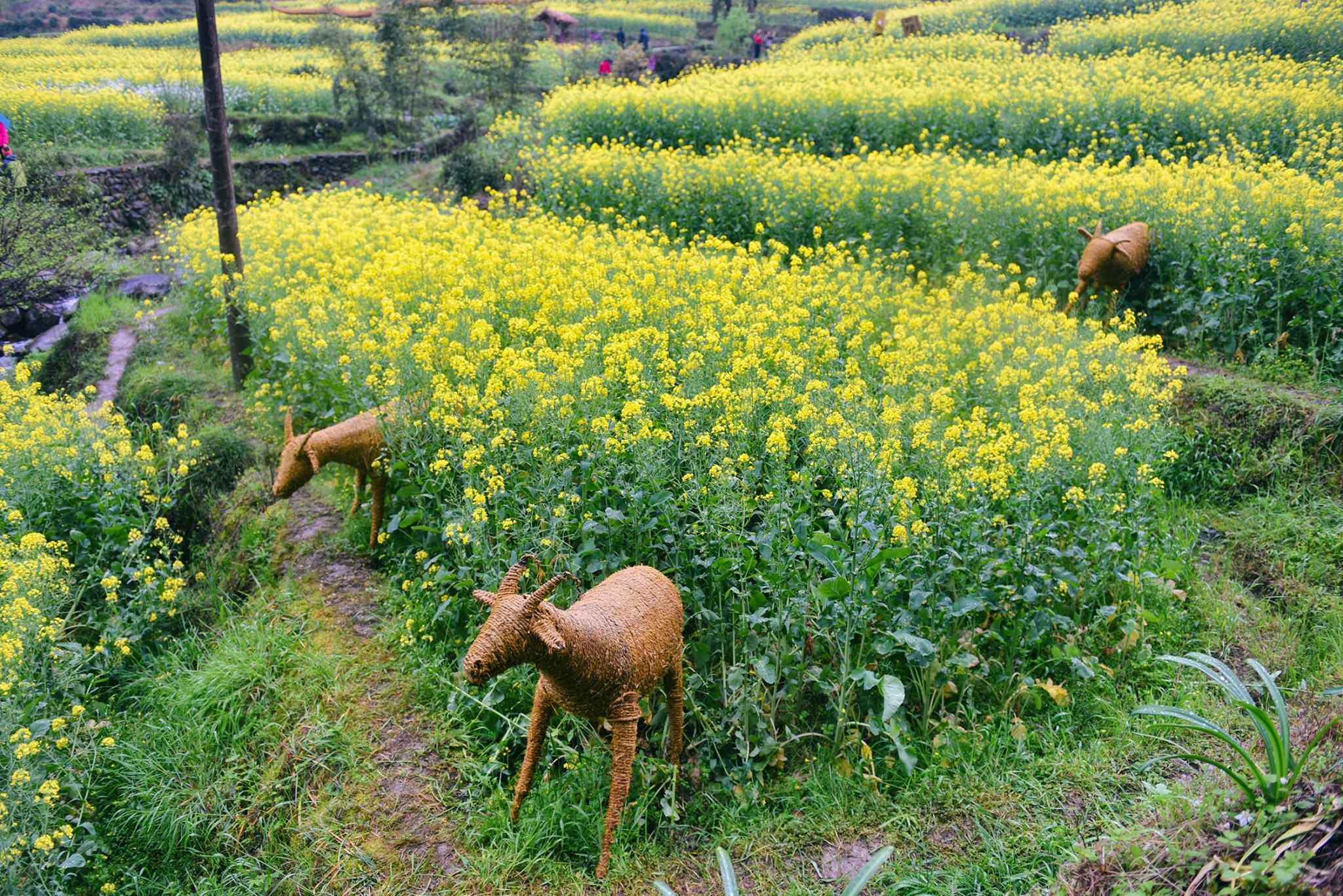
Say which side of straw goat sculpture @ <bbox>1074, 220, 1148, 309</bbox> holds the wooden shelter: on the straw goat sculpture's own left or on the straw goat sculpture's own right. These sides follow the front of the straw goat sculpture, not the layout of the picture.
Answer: on the straw goat sculpture's own right

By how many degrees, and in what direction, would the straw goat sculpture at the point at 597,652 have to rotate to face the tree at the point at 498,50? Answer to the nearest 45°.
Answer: approximately 135° to its right

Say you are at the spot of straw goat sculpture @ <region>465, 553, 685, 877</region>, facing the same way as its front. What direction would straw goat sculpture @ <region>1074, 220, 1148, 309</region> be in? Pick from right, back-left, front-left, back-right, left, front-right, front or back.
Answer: back

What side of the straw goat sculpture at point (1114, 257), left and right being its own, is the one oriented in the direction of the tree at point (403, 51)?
right

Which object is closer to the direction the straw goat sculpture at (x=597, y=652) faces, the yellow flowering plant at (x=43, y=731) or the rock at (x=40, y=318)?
the yellow flowering plant

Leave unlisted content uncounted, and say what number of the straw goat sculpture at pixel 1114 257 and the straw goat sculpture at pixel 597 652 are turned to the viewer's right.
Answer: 0

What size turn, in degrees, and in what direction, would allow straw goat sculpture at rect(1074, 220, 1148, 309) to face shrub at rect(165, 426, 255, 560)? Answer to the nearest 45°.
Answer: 0° — it already faces it

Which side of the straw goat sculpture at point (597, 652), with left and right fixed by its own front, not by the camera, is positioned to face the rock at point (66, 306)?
right

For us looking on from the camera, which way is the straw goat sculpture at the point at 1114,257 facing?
facing the viewer and to the left of the viewer

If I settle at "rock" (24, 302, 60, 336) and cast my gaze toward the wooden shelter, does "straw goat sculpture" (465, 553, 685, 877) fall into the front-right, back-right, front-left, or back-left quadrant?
back-right

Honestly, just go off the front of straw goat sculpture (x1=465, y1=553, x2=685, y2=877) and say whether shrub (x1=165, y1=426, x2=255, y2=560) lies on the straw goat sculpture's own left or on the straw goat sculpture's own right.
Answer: on the straw goat sculpture's own right

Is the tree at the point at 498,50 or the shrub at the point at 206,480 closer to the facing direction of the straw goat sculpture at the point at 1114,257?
the shrub
